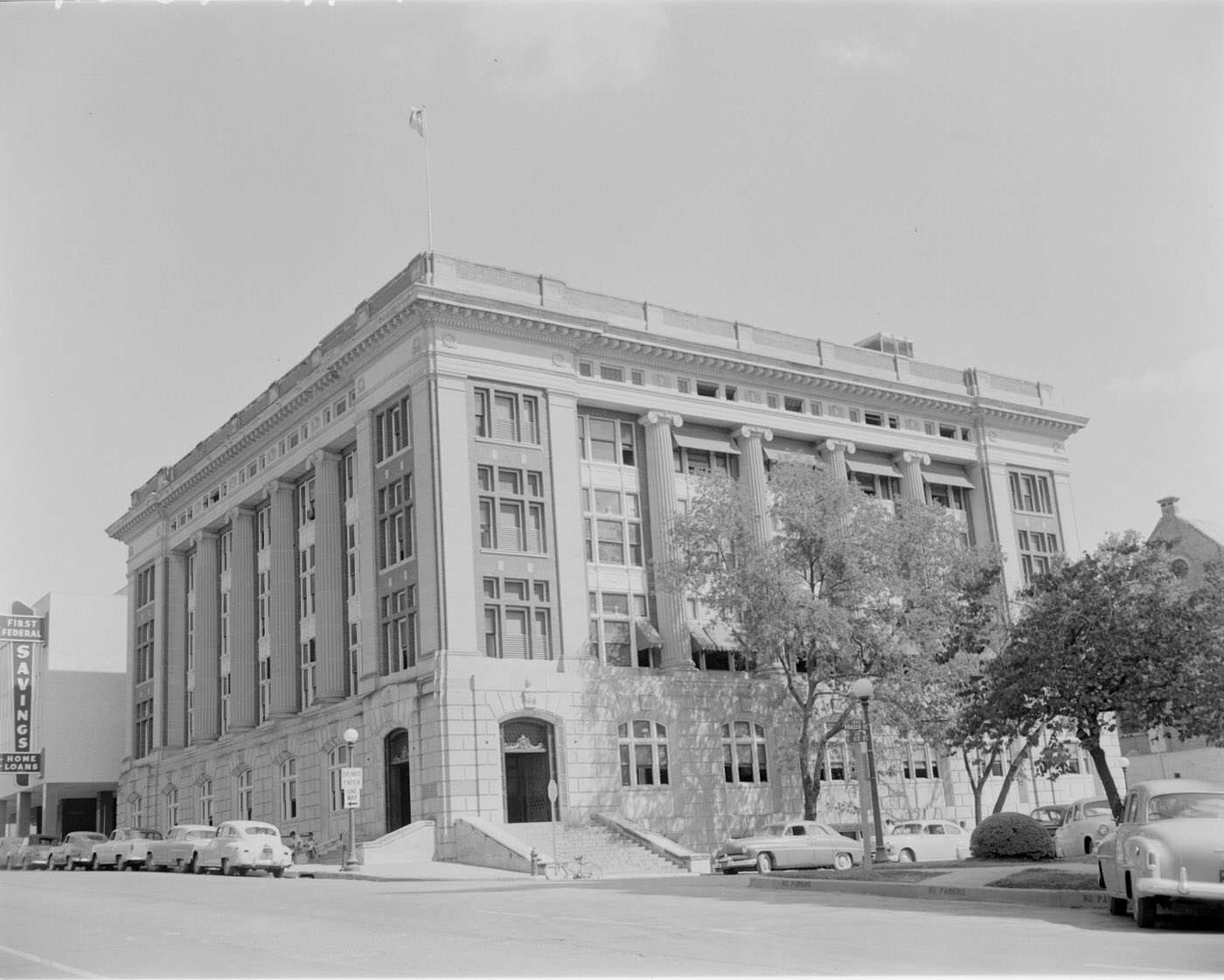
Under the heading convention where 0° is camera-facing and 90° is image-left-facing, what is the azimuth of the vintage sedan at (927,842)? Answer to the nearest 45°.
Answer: approximately 45°

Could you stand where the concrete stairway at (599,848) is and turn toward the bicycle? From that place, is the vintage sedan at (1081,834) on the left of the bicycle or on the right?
left

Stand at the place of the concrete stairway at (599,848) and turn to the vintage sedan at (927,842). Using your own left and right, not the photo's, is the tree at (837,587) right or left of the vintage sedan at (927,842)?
left

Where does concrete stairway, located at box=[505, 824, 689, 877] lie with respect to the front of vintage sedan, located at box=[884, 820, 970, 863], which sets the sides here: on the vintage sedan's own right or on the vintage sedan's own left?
on the vintage sedan's own right

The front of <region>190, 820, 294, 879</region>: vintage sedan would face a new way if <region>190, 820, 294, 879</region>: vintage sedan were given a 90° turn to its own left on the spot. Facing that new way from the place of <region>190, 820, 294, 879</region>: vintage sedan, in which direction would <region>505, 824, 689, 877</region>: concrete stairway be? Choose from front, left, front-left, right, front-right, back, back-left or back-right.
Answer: back-left

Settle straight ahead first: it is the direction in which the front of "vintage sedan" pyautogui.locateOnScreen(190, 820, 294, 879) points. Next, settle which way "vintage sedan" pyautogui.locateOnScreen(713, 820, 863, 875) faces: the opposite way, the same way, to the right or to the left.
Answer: to the left

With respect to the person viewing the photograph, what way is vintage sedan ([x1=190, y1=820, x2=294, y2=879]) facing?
facing away from the viewer and to the left of the viewer

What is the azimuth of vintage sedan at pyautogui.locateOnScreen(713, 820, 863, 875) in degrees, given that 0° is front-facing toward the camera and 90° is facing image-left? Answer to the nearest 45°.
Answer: approximately 45°

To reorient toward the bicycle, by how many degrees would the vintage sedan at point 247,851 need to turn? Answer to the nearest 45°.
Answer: approximately 135° to its right

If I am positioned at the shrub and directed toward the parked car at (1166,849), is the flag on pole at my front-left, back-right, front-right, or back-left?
back-right
